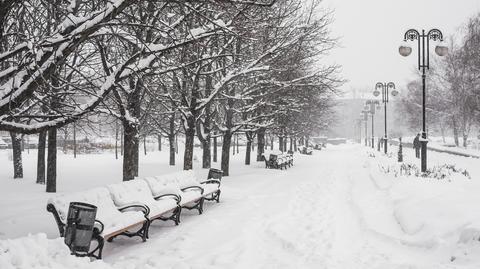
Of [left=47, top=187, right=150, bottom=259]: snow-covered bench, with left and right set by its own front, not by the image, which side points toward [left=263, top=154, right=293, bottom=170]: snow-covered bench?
left

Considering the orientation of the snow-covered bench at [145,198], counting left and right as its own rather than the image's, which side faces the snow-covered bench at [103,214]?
right

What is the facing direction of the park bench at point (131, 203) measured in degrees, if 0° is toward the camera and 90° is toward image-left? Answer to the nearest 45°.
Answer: approximately 315°

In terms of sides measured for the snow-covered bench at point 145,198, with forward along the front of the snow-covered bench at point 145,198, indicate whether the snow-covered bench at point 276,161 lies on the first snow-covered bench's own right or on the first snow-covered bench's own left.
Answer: on the first snow-covered bench's own left

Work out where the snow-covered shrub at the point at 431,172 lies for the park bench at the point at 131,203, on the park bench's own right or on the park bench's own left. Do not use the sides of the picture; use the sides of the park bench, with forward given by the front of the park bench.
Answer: on the park bench's own left
